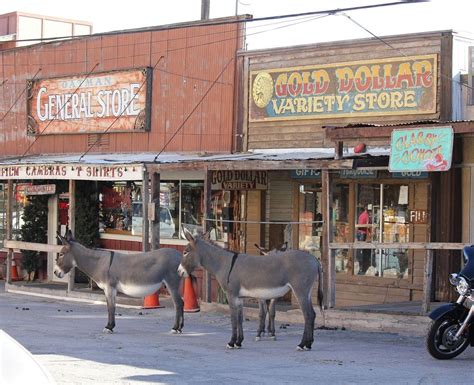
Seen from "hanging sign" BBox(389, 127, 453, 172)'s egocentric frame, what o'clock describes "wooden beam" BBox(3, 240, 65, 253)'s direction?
The wooden beam is roughly at 4 o'clock from the hanging sign.

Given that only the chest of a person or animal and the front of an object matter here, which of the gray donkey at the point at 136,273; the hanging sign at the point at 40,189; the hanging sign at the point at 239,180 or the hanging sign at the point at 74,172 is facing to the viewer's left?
the gray donkey

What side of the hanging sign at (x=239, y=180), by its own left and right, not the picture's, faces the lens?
front

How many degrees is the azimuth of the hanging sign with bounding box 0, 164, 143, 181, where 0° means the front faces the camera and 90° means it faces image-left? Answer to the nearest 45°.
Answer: approximately 0°

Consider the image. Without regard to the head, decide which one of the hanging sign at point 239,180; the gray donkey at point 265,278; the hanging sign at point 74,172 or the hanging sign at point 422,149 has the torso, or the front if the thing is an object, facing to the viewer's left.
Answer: the gray donkey

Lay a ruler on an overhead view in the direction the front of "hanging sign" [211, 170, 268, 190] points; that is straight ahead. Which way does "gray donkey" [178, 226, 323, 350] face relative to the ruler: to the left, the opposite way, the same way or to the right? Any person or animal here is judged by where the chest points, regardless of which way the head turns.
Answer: to the right

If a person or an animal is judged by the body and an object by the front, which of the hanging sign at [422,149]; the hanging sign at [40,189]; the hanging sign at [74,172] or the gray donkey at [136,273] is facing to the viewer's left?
the gray donkey

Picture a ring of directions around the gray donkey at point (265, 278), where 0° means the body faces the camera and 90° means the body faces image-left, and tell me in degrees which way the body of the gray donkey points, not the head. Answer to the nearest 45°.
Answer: approximately 90°

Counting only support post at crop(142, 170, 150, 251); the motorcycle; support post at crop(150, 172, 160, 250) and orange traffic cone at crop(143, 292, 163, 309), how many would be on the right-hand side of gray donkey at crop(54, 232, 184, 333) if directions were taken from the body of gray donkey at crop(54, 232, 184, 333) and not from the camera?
3

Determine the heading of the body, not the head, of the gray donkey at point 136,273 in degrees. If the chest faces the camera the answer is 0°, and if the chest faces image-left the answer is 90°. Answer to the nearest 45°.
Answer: approximately 90°

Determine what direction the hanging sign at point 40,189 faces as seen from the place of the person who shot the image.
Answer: facing the viewer
